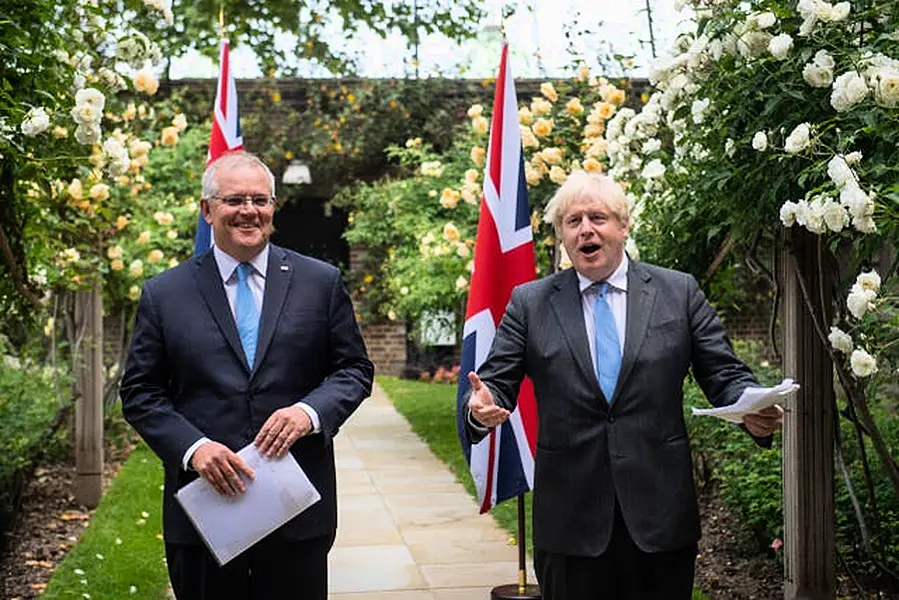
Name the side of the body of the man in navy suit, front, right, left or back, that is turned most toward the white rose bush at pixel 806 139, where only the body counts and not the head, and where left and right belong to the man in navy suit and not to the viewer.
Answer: left

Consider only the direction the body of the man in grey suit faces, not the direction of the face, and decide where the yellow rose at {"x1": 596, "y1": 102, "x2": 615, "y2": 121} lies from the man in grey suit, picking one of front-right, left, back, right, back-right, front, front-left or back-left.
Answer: back

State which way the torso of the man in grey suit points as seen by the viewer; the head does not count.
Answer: toward the camera

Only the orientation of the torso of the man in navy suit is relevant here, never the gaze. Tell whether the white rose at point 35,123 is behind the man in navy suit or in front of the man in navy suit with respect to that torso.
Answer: behind

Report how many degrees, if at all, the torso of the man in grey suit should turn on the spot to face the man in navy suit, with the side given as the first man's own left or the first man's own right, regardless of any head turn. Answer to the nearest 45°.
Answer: approximately 90° to the first man's own right

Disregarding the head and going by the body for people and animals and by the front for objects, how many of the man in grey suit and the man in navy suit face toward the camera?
2

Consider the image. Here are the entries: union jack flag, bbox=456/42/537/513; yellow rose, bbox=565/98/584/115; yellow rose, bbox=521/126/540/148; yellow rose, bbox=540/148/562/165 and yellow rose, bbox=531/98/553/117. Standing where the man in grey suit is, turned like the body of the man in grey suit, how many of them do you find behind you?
5
